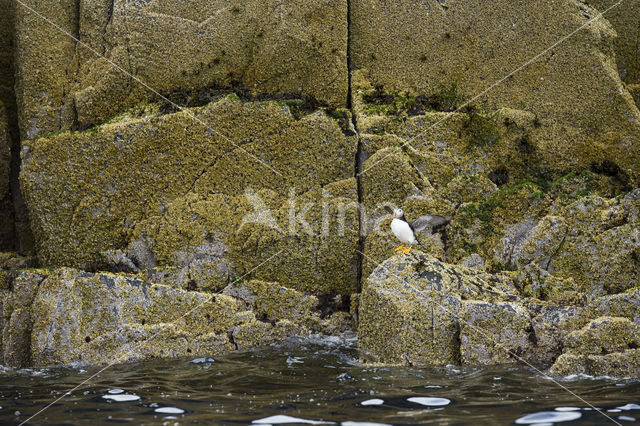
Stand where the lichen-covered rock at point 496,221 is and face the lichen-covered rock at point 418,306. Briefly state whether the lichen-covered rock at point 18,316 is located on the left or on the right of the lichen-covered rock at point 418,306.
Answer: right

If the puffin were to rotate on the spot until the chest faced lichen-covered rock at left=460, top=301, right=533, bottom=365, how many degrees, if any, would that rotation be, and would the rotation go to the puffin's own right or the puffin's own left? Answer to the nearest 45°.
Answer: approximately 90° to the puffin's own left

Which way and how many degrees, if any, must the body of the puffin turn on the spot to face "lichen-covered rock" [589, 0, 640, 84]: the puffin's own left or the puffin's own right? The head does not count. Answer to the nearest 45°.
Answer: approximately 180°

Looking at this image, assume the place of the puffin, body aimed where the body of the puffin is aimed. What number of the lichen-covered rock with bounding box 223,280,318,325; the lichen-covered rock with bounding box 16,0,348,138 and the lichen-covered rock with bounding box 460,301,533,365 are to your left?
1

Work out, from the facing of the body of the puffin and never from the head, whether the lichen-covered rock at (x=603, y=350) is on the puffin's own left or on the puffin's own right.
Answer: on the puffin's own left

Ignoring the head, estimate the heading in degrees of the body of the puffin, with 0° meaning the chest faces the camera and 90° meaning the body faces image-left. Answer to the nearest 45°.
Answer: approximately 45°

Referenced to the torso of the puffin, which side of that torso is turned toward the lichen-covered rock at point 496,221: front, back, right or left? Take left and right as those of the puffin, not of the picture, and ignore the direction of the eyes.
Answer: back

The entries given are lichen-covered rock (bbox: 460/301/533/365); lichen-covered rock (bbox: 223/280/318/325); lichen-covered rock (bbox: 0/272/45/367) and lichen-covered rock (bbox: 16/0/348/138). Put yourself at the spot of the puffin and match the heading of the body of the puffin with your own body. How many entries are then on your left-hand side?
1

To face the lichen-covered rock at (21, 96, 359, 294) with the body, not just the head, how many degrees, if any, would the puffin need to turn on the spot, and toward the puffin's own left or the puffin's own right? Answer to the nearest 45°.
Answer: approximately 45° to the puffin's own right

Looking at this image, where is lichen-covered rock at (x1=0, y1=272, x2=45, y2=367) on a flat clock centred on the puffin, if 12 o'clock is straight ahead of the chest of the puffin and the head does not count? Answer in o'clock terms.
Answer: The lichen-covered rock is roughly at 1 o'clock from the puffin.
